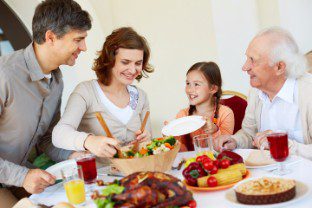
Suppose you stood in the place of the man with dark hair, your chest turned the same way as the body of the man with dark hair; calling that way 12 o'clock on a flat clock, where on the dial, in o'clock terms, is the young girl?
The young girl is roughly at 10 o'clock from the man with dark hair.

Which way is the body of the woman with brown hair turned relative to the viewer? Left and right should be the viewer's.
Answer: facing the viewer and to the right of the viewer

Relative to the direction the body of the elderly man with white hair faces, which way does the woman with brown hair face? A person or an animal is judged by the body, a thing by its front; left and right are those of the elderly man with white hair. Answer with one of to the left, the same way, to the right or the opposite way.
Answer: to the left

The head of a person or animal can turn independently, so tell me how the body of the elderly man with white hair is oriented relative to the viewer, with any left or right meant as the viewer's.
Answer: facing the viewer and to the left of the viewer

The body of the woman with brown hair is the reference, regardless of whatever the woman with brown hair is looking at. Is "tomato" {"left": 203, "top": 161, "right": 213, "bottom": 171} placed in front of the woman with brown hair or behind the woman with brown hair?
in front

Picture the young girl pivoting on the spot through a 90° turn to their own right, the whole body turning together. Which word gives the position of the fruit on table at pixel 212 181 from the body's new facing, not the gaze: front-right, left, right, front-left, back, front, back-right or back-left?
back-left

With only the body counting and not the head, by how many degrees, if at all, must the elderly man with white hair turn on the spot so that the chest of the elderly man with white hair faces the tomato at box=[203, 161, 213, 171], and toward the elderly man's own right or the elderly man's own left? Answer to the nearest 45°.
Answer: approximately 45° to the elderly man's own left

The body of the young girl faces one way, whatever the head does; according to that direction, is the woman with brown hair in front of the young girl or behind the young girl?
in front

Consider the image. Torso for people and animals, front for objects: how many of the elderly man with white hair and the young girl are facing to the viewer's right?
0

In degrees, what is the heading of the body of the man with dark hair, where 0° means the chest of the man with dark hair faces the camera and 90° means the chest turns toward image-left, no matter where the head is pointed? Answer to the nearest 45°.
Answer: approximately 315°
